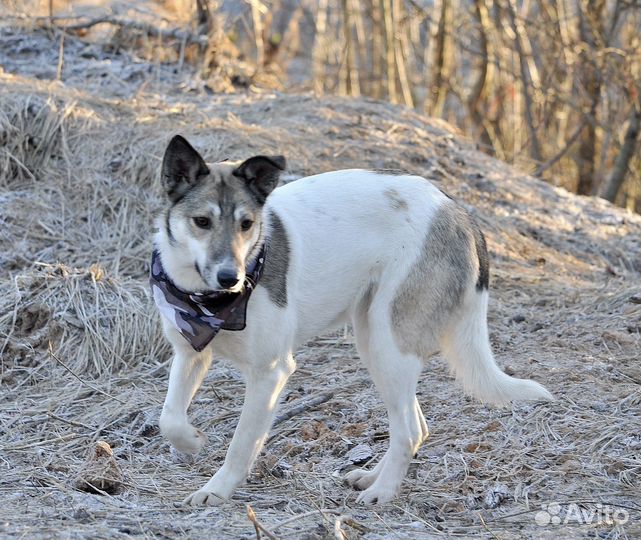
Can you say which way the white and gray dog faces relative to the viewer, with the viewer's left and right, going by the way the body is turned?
facing the viewer and to the left of the viewer

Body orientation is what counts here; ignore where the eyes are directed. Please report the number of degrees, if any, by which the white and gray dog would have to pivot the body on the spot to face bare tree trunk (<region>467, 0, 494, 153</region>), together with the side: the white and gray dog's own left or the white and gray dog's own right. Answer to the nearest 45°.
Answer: approximately 135° to the white and gray dog's own right

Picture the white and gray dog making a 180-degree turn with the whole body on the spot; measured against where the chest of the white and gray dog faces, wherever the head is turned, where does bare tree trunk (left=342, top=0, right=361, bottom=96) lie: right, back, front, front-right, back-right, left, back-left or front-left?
front-left

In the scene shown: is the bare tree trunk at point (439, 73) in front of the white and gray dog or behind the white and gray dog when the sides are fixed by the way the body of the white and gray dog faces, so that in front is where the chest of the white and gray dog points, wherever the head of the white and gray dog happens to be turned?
behind

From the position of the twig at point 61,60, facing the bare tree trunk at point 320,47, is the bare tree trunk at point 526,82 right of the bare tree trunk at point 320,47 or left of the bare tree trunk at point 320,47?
right

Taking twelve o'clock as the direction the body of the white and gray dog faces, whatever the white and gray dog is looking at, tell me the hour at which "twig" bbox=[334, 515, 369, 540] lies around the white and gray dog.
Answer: The twig is roughly at 10 o'clock from the white and gray dog.

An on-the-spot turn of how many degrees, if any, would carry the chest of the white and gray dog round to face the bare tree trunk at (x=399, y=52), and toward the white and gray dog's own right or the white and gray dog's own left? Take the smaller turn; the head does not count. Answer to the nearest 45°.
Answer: approximately 135° to the white and gray dog's own right

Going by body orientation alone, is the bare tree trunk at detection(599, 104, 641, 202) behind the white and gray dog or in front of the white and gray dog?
behind

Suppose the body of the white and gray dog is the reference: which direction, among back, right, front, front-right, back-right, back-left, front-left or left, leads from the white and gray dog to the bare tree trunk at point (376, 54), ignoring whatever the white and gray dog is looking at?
back-right

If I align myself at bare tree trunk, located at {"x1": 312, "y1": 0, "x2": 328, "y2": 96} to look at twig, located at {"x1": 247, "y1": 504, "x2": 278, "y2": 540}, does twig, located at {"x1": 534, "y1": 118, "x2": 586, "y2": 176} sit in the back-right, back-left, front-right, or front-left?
front-left

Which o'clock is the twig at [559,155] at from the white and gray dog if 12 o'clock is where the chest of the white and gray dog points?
The twig is roughly at 5 o'clock from the white and gray dog.

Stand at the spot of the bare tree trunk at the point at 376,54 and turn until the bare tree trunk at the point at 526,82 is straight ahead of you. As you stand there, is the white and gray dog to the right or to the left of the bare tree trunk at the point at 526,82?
right
